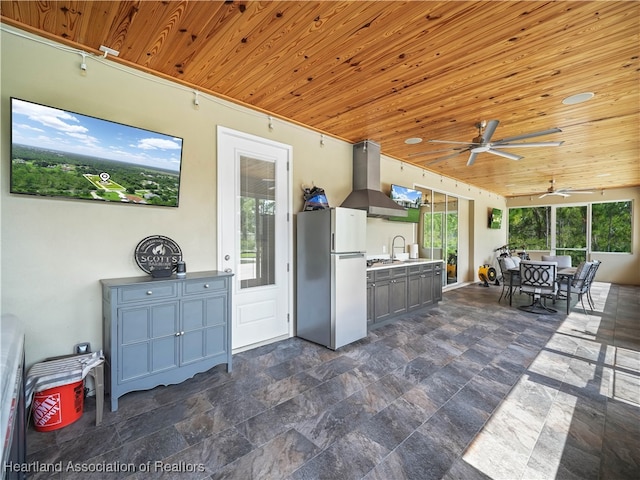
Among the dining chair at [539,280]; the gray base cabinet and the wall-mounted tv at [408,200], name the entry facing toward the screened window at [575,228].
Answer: the dining chair

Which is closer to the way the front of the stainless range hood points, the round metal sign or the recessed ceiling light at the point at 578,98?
the recessed ceiling light

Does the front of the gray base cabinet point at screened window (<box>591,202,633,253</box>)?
no

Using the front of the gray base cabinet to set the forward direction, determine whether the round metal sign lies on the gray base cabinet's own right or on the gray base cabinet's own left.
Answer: on the gray base cabinet's own right

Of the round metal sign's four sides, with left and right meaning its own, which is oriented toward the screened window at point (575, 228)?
left

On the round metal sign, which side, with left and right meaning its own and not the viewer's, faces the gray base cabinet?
left

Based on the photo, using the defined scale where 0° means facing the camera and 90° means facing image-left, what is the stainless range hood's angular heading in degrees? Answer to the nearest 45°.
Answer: approximately 315°

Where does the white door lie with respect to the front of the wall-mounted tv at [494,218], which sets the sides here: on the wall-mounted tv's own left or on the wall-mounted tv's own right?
on the wall-mounted tv's own right

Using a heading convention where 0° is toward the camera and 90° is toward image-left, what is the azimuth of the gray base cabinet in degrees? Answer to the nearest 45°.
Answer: approximately 315°

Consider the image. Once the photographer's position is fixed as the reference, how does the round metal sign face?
facing the viewer

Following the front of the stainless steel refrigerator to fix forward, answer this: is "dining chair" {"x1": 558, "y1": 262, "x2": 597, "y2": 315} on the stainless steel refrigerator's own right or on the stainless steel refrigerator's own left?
on the stainless steel refrigerator's own left

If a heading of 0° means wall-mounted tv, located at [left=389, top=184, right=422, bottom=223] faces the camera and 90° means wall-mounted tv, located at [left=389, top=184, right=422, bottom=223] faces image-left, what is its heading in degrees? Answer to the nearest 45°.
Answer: approximately 315°

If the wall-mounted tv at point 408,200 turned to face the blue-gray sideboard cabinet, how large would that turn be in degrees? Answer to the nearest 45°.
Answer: approximately 90° to its right

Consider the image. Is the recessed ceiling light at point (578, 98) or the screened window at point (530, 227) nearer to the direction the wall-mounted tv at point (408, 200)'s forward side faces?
the recessed ceiling light

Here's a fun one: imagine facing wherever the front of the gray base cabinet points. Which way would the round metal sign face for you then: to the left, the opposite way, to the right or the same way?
the same way

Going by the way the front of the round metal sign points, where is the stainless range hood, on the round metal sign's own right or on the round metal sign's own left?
on the round metal sign's own left

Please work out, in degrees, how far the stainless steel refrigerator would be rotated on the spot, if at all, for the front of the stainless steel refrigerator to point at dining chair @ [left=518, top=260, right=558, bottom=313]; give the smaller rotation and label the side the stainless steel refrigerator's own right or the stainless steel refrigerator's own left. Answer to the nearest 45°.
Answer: approximately 90° to the stainless steel refrigerator's own left

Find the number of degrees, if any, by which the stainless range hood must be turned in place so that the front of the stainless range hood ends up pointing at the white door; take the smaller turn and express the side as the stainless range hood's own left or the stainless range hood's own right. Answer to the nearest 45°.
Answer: approximately 90° to the stainless range hood's own right

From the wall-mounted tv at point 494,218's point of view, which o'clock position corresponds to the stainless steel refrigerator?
The stainless steel refrigerator is roughly at 2 o'clock from the wall-mounted tv.

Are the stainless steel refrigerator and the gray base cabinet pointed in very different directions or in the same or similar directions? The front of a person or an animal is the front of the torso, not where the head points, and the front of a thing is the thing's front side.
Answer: same or similar directions

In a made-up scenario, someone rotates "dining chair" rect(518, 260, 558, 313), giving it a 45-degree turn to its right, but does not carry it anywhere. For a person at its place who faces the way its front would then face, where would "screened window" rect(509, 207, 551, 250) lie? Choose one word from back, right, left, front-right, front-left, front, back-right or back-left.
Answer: front-left

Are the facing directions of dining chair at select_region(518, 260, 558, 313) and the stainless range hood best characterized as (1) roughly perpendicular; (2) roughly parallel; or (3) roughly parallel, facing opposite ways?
roughly perpendicular

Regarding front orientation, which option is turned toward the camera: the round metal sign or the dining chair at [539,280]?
the round metal sign
